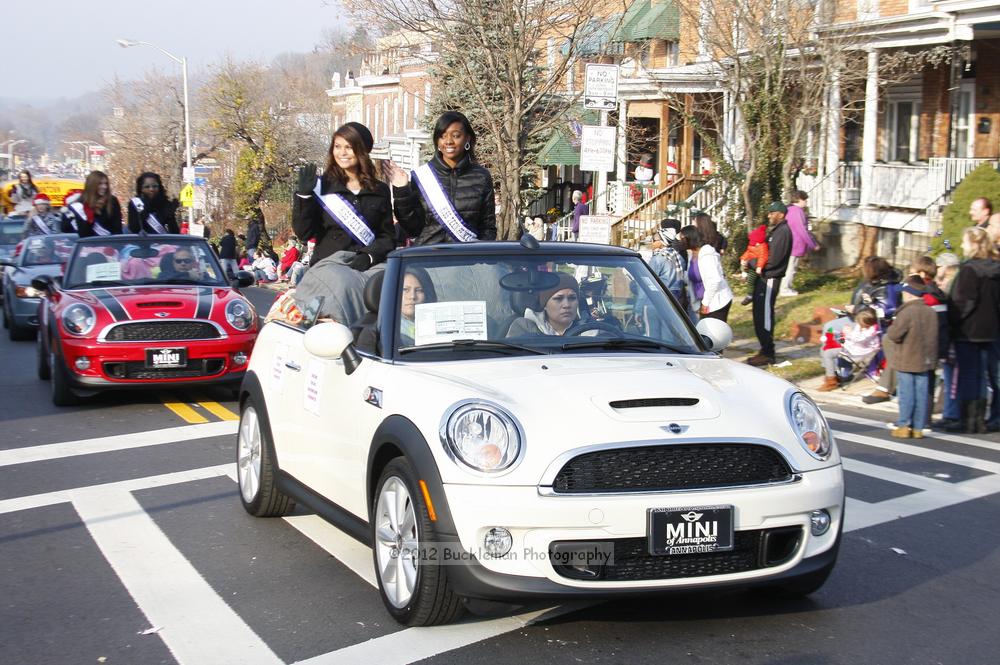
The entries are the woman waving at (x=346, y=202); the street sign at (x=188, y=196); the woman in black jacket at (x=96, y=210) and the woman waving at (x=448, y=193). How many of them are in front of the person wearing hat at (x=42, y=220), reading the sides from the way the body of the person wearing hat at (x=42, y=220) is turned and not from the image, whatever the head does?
3

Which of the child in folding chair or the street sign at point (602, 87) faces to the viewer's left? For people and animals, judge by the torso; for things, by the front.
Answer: the child in folding chair

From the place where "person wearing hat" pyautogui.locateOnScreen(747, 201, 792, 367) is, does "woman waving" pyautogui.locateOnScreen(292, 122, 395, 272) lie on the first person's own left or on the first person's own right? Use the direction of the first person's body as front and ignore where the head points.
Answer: on the first person's own left

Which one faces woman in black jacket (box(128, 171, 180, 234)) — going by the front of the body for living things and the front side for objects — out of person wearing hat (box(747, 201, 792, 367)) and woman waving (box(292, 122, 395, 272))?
the person wearing hat

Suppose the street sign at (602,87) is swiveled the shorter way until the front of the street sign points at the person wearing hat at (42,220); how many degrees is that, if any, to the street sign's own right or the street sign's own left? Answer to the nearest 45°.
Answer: approximately 135° to the street sign's own right

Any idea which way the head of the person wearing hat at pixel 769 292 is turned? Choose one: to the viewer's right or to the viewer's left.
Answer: to the viewer's left

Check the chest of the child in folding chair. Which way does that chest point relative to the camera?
to the viewer's left

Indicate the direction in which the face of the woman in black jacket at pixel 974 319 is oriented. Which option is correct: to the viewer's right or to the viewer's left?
to the viewer's left

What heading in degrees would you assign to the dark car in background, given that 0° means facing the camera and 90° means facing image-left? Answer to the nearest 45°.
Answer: approximately 0°
